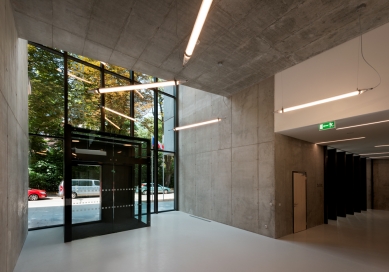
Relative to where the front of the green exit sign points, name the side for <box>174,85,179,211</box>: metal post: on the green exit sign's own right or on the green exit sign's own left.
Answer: on the green exit sign's own right

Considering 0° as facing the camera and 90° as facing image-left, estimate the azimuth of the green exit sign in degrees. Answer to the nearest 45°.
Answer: approximately 45°

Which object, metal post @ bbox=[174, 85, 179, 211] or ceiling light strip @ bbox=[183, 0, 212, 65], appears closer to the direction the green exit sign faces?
the ceiling light strip
